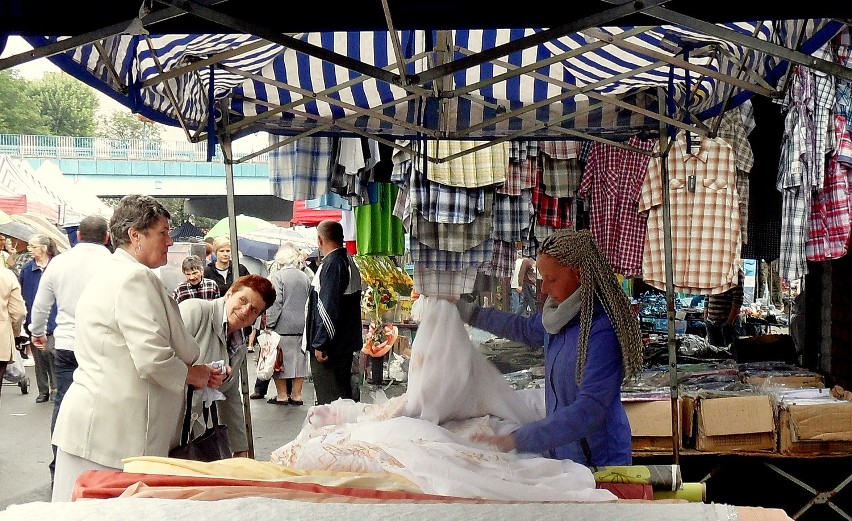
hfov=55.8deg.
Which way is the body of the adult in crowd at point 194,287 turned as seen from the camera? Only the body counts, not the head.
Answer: toward the camera

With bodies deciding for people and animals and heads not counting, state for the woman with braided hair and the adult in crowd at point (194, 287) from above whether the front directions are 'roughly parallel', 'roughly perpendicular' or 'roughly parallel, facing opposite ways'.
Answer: roughly perpendicular

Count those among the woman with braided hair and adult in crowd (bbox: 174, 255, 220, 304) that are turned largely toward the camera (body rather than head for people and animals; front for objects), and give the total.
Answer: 1

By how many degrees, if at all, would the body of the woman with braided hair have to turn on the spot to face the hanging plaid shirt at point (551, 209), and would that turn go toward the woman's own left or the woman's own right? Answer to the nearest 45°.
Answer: approximately 90° to the woman's own right

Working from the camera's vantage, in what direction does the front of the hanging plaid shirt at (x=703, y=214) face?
facing the viewer

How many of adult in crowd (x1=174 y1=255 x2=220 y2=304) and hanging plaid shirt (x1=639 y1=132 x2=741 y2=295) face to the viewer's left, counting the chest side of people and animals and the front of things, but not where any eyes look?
0

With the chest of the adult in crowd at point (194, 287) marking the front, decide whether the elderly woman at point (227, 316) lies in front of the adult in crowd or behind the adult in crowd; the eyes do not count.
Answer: in front

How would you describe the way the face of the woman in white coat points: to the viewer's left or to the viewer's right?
to the viewer's right

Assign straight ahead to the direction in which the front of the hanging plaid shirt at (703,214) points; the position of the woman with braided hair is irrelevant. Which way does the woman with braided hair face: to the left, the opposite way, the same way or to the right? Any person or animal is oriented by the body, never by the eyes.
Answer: to the right

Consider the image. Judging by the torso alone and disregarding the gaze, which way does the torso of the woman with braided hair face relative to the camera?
to the viewer's left

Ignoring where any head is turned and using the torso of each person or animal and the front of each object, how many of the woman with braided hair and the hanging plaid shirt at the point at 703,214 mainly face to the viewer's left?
1

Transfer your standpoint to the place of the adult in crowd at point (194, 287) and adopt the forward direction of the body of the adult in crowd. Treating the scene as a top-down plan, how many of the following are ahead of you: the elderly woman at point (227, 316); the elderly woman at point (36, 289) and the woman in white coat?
2

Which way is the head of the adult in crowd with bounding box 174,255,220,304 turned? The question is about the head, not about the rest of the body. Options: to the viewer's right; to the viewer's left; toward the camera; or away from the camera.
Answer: toward the camera

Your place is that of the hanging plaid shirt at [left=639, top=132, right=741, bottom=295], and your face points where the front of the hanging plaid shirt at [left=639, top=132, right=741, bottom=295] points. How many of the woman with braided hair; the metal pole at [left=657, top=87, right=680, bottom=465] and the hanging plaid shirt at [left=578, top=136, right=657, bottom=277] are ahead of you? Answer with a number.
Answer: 2

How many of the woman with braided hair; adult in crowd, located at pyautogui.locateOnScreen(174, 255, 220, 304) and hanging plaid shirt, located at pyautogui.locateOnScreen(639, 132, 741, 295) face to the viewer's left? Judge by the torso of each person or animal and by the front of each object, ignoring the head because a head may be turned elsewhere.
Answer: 1

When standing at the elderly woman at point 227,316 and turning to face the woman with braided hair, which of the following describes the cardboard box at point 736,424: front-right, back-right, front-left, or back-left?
front-left
